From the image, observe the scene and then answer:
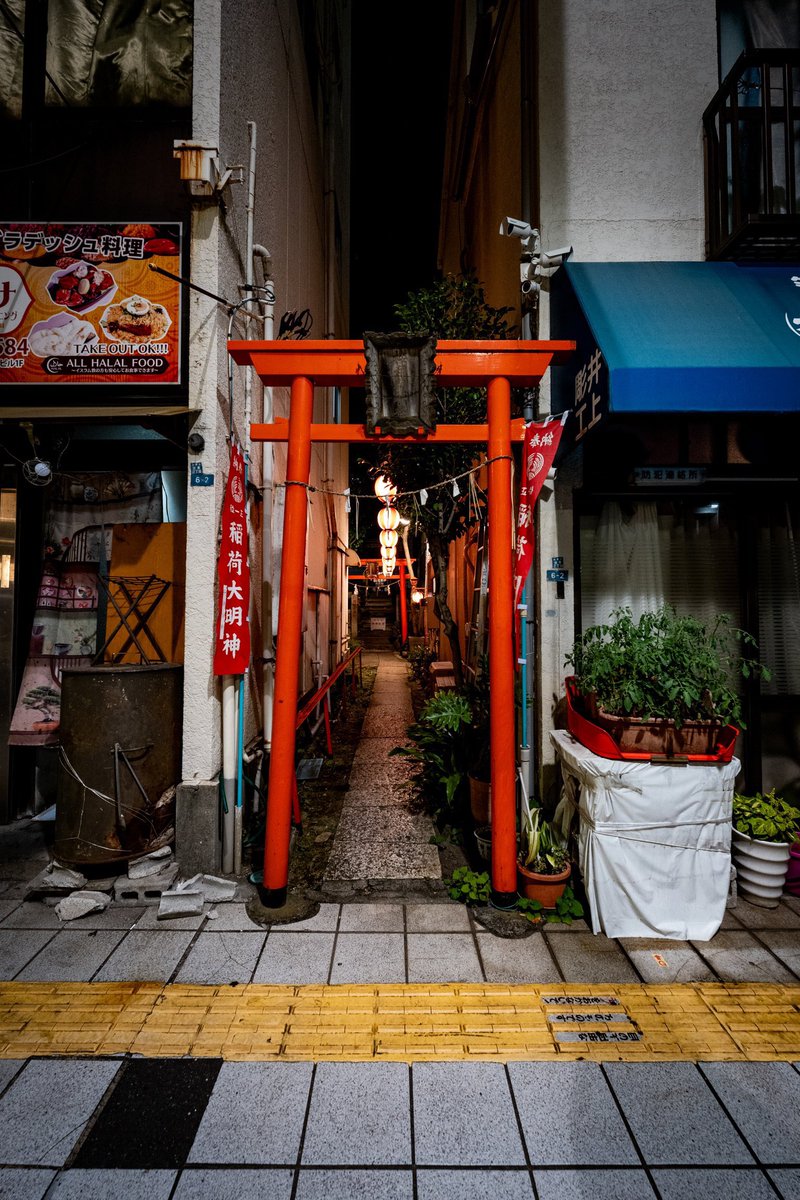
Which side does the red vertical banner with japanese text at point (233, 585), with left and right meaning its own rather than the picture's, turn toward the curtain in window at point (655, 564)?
left

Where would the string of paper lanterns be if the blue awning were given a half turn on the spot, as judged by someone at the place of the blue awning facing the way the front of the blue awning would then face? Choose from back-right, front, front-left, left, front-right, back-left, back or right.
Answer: front-left

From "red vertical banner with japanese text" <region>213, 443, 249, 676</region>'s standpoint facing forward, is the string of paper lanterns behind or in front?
behind

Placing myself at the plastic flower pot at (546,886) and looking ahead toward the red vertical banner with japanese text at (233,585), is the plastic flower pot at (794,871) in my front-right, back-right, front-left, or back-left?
back-right

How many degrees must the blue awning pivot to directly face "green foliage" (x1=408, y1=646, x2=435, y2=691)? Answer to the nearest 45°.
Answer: approximately 135° to its right

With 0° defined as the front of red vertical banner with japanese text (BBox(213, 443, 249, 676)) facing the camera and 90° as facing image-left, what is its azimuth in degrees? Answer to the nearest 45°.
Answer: approximately 0°

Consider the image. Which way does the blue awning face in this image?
toward the camera

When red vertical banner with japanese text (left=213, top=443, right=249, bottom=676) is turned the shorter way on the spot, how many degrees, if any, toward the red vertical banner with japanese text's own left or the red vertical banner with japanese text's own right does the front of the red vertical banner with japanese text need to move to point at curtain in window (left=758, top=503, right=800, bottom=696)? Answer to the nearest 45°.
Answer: approximately 90° to the red vertical banner with japanese text's own left

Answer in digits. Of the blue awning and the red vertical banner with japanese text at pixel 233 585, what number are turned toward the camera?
2
